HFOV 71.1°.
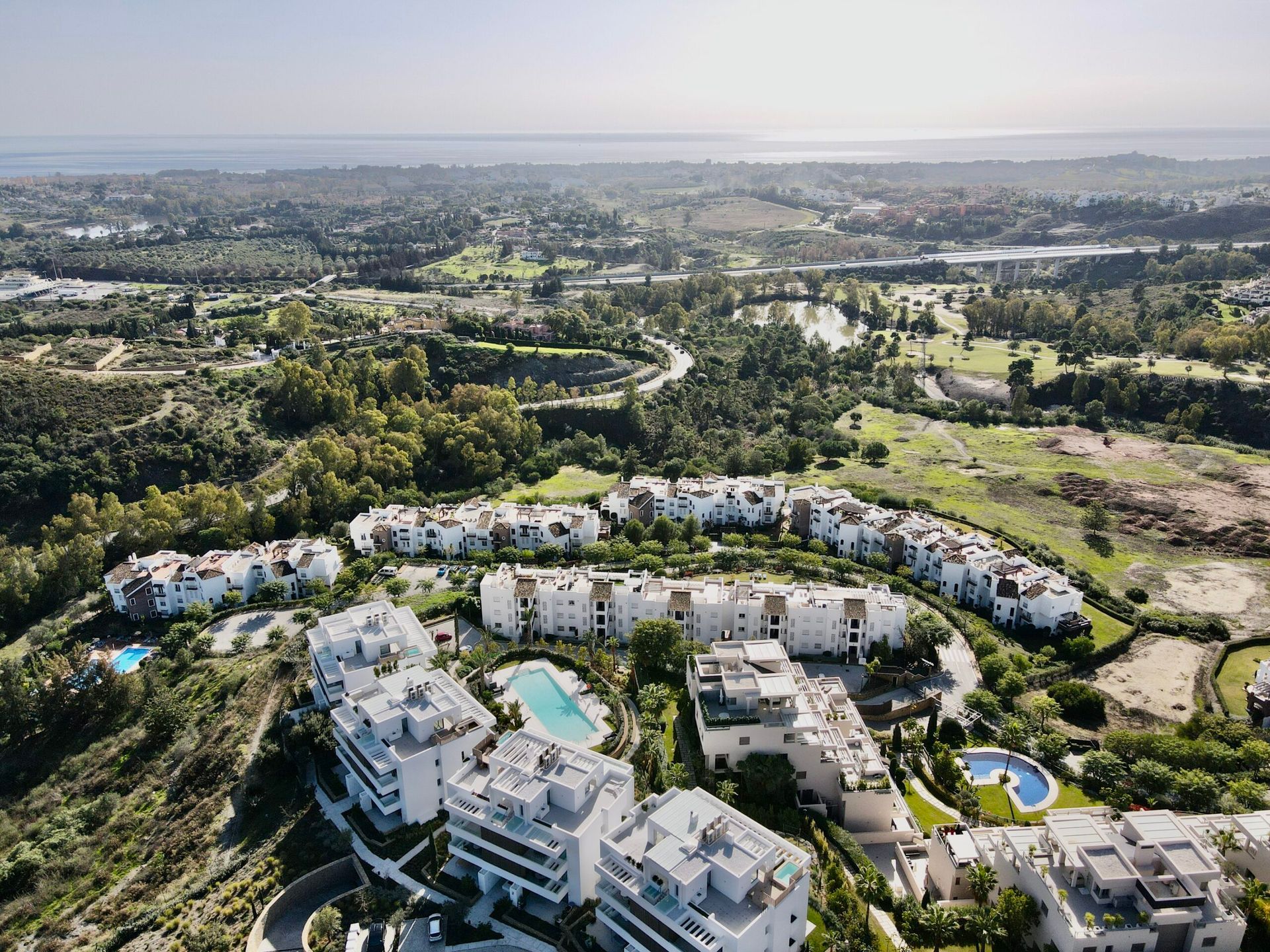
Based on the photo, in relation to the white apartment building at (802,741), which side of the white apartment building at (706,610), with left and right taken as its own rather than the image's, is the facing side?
front

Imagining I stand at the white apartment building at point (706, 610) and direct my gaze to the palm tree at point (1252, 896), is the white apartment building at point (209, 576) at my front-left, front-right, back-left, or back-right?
back-right

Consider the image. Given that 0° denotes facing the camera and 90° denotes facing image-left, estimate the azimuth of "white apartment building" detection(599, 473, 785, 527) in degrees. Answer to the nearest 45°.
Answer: approximately 0°

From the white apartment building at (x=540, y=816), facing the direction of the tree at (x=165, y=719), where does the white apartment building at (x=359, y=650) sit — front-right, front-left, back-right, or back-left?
front-right

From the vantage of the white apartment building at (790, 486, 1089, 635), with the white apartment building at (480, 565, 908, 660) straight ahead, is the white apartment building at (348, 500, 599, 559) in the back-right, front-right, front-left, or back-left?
front-right

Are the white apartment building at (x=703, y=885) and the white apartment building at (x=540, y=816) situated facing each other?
no

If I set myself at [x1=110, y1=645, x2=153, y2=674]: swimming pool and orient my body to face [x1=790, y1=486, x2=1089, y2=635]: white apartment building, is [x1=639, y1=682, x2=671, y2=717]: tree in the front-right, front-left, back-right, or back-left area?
front-right

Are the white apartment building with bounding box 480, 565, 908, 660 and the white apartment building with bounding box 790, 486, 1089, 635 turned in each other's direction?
no

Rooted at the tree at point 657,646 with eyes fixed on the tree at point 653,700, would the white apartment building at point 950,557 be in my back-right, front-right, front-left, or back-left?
back-left

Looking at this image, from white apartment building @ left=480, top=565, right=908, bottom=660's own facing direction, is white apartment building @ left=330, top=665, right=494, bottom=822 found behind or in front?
in front

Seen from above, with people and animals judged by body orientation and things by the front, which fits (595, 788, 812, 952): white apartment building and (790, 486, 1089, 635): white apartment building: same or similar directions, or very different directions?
same or similar directions

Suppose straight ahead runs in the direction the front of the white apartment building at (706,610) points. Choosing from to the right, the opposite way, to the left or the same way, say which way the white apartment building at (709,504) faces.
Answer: the same way

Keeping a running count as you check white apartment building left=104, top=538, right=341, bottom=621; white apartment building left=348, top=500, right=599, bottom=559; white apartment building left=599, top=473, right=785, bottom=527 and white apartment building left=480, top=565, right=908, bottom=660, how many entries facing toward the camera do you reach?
4

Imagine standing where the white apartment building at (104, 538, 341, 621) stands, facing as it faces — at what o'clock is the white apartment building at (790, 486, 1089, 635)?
the white apartment building at (790, 486, 1089, 635) is roughly at 10 o'clock from the white apartment building at (104, 538, 341, 621).

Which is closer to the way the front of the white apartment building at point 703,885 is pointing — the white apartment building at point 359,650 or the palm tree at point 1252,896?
the white apartment building

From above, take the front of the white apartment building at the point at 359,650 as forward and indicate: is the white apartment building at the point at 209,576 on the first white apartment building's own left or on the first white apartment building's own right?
on the first white apartment building's own right
